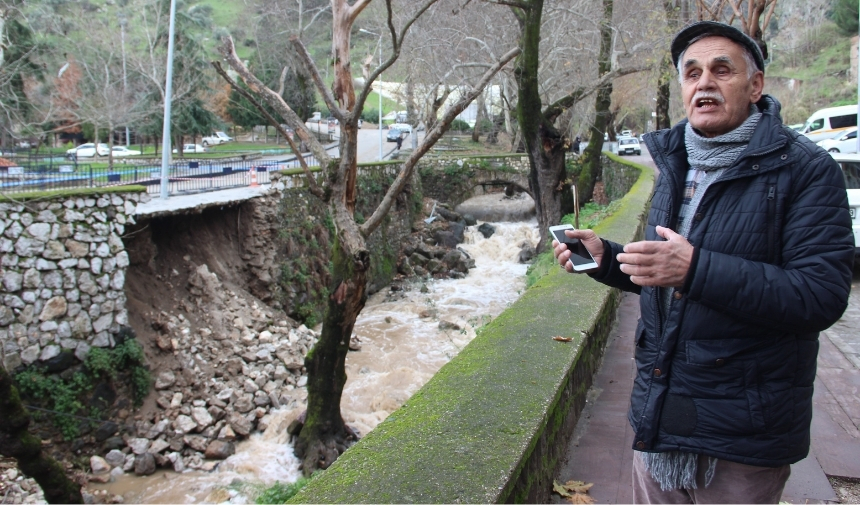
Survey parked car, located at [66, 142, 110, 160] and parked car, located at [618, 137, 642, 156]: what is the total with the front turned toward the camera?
1

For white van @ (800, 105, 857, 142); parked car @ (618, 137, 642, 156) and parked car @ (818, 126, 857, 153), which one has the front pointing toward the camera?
parked car @ (618, 137, 642, 156)

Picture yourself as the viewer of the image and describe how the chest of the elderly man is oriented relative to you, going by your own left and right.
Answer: facing the viewer and to the left of the viewer

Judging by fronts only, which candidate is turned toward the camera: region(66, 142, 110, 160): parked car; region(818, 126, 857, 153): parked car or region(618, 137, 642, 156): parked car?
region(618, 137, 642, 156): parked car

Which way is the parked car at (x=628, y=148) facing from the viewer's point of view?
toward the camera

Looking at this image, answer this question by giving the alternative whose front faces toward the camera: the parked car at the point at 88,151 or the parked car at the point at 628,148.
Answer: the parked car at the point at 628,148

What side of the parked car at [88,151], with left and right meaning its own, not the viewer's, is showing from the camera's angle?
left

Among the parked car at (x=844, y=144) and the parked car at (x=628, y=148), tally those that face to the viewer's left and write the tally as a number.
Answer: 1

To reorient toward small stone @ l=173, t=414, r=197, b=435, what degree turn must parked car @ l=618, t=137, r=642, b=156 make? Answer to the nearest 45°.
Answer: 0° — it already faces it

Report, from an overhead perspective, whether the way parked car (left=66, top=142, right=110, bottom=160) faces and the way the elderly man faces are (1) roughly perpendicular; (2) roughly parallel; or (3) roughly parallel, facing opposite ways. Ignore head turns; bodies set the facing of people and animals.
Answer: roughly parallel

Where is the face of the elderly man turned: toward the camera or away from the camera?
toward the camera

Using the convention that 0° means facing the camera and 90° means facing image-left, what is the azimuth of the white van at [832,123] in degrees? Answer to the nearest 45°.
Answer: approximately 90°

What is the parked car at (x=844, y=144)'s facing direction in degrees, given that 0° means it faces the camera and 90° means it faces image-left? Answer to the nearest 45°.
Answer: approximately 90°

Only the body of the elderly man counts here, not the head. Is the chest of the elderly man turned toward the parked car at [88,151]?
no
